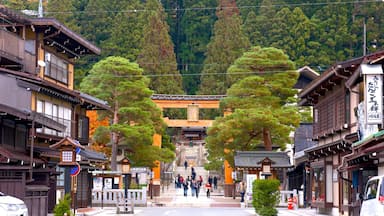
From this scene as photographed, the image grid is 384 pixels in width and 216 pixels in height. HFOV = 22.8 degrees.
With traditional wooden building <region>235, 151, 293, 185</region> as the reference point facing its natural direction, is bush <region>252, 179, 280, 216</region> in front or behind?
in front

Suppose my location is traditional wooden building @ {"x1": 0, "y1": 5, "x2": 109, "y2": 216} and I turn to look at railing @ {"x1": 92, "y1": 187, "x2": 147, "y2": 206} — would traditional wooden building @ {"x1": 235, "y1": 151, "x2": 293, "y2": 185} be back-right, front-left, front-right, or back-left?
front-right

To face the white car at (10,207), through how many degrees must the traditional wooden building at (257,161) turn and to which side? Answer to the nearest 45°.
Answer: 0° — it already faces it

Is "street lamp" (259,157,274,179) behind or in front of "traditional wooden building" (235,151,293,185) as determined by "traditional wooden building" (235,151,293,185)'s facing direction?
in front

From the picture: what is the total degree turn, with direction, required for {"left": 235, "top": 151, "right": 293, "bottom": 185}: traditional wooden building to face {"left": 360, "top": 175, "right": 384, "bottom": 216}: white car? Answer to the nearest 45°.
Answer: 0° — it already faces it

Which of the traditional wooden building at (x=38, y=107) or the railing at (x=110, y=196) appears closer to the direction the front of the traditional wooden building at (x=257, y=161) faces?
the traditional wooden building

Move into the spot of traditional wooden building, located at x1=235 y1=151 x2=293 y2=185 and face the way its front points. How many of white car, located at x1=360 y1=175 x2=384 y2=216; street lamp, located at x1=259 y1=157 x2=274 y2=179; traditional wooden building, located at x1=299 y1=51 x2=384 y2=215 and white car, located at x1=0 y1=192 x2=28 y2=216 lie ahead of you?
4

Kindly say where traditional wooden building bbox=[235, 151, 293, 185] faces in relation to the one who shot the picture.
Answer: facing the viewer

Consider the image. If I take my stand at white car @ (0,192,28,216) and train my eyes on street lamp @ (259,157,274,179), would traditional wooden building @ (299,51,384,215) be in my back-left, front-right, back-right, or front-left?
front-right

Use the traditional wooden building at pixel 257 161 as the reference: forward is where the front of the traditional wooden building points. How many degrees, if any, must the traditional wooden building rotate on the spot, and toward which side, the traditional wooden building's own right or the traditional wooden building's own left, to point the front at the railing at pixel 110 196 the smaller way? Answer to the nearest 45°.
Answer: approximately 90° to the traditional wooden building's own right

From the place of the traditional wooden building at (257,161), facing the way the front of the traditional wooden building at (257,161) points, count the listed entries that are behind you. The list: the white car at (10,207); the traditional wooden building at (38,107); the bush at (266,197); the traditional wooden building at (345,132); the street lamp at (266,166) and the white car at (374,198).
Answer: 0

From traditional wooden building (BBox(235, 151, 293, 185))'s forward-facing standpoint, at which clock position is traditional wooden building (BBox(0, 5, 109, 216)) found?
traditional wooden building (BBox(0, 5, 109, 216)) is roughly at 1 o'clock from traditional wooden building (BBox(235, 151, 293, 185)).

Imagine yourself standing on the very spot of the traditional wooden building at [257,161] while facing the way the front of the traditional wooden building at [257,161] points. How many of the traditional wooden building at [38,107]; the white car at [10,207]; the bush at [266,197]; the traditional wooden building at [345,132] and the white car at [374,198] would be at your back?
0

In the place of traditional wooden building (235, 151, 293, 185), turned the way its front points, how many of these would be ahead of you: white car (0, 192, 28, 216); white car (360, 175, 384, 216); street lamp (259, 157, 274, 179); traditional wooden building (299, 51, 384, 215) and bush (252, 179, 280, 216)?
5
